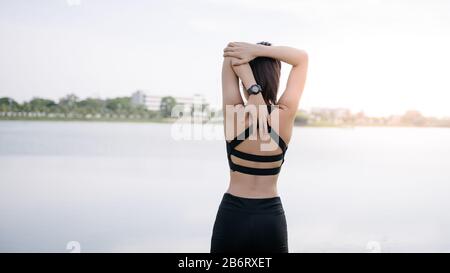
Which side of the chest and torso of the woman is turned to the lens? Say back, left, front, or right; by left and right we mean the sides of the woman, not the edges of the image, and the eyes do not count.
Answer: back

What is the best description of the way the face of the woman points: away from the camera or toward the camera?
away from the camera
